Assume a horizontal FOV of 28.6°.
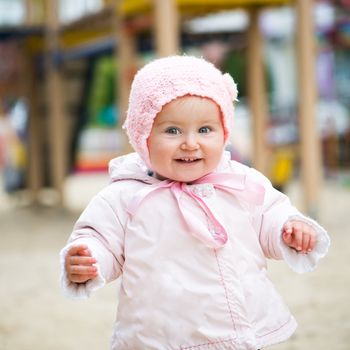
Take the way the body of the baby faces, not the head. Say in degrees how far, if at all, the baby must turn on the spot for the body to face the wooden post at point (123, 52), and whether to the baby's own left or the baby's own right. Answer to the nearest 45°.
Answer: approximately 180°

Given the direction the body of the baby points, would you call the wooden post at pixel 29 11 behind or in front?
behind

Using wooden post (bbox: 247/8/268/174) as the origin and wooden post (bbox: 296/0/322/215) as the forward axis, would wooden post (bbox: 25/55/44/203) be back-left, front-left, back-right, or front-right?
back-right

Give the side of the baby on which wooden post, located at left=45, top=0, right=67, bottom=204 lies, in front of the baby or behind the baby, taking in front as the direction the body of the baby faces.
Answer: behind

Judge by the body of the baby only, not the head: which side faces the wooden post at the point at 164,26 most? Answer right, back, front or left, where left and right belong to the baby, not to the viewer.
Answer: back

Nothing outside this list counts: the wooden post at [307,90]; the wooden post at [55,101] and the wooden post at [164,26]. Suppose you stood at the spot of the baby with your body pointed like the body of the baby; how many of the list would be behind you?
3

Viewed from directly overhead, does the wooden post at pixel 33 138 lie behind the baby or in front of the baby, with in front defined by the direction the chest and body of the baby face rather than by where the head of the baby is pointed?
behind

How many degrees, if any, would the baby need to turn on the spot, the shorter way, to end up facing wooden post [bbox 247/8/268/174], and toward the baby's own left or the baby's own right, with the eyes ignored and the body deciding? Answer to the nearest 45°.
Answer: approximately 180°

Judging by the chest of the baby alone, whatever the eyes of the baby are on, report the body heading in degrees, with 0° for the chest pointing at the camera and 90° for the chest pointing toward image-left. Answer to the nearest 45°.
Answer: approximately 0°
